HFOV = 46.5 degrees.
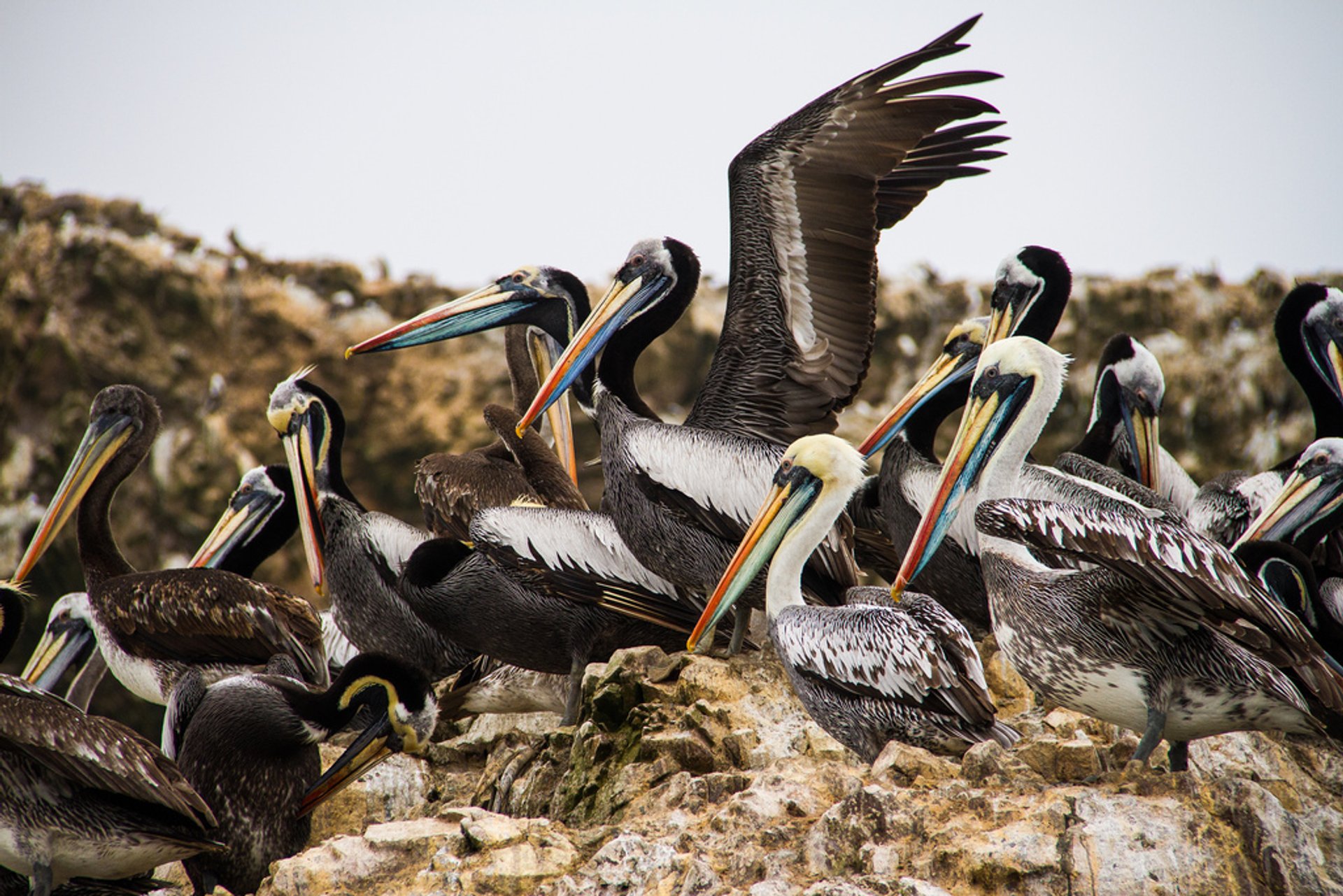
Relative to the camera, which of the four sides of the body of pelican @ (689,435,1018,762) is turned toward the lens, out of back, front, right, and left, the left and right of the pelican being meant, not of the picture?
left

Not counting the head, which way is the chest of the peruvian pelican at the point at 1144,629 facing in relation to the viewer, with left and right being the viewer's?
facing to the left of the viewer

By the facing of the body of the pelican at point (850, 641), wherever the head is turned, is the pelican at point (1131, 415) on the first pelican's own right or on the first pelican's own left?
on the first pelican's own right

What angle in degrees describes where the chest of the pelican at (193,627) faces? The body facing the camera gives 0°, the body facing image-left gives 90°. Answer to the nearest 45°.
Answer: approximately 90°

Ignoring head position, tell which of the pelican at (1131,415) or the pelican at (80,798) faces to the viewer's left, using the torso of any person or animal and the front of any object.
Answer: the pelican at (80,798)

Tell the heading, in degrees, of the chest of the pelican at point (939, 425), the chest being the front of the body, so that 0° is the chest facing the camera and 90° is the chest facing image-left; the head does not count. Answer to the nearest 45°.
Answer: approximately 45°

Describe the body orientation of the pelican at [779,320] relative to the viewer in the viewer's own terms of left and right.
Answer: facing to the left of the viewer

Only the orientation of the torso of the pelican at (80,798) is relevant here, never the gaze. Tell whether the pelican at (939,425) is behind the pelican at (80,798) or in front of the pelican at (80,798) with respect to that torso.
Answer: behind

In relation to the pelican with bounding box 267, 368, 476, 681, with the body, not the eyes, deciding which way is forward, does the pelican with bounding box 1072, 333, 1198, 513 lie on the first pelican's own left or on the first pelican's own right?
on the first pelican's own left
